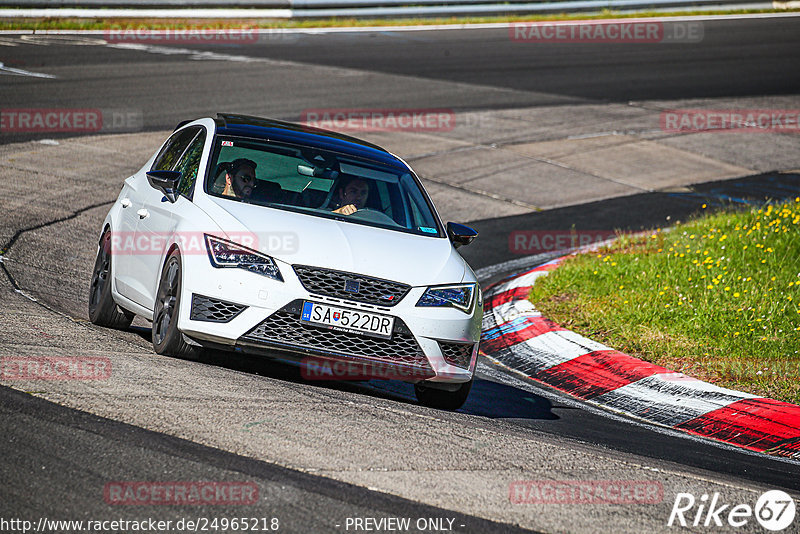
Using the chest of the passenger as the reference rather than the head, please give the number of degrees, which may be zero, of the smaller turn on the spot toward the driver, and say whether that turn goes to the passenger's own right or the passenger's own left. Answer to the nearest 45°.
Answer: approximately 45° to the passenger's own left

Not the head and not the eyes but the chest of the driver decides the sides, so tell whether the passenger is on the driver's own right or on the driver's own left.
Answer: on the driver's own right

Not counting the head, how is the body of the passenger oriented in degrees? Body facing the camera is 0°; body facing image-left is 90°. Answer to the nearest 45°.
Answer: approximately 315°

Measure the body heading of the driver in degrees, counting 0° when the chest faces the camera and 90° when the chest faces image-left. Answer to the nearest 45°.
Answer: approximately 315°

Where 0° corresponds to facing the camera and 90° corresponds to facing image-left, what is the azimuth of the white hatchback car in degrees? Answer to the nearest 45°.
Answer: approximately 315°
